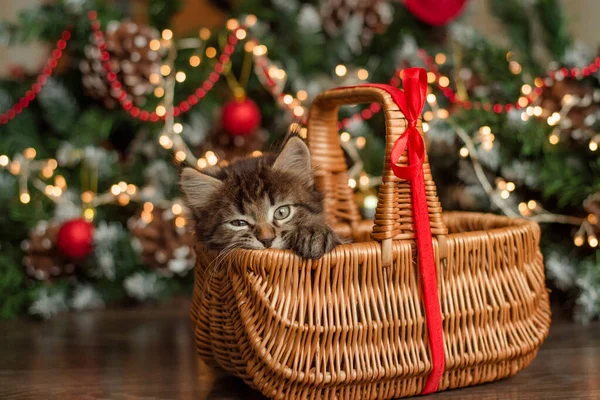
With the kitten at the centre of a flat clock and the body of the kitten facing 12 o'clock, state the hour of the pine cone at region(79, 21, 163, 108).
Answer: The pine cone is roughly at 5 o'clock from the kitten.

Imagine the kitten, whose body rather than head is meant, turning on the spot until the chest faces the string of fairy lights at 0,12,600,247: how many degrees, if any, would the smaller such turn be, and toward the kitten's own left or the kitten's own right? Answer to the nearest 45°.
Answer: approximately 180°

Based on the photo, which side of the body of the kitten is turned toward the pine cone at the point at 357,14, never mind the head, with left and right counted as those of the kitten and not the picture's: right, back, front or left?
back

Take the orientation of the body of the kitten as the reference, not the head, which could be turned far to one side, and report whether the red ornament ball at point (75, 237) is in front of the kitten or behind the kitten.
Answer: behind

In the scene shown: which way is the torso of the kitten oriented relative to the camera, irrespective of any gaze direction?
toward the camera

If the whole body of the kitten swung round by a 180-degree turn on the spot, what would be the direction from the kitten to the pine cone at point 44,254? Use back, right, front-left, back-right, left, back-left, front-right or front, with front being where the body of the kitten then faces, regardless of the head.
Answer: front-left

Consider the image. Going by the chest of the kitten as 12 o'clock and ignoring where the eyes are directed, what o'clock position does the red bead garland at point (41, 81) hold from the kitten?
The red bead garland is roughly at 5 o'clock from the kitten.

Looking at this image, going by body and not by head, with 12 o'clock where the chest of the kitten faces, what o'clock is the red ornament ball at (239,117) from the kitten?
The red ornament ball is roughly at 6 o'clock from the kitten.

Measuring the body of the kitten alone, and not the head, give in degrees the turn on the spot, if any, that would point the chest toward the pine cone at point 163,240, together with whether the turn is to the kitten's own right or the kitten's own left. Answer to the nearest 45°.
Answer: approximately 180°
